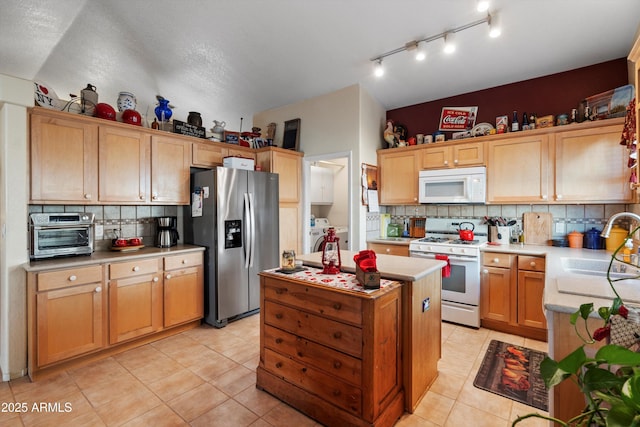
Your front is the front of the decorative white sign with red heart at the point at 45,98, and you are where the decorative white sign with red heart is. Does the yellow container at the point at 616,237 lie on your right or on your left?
on your left

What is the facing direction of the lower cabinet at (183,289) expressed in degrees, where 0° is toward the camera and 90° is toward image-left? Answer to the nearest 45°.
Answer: approximately 315°

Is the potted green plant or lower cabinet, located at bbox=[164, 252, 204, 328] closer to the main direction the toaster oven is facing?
the potted green plant

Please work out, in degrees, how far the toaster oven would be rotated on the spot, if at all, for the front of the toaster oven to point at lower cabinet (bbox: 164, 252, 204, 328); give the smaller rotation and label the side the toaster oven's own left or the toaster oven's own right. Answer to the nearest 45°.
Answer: approximately 90° to the toaster oven's own left

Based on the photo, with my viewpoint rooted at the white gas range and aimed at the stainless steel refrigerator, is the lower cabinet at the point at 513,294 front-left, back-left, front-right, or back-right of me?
back-left

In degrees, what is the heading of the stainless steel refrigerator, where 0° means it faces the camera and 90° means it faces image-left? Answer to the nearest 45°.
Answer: approximately 315°

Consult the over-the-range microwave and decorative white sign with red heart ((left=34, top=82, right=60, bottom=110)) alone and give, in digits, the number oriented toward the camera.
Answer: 2

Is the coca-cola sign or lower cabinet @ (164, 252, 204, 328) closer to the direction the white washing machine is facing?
the lower cabinet

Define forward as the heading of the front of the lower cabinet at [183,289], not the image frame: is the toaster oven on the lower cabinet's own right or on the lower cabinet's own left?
on the lower cabinet's own right
